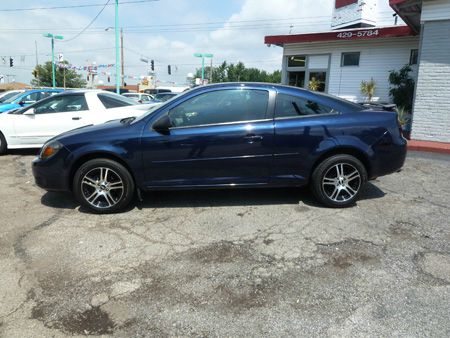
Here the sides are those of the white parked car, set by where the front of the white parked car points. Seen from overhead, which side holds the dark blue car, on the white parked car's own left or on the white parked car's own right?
on the white parked car's own left

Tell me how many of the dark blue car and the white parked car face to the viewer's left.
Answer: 2

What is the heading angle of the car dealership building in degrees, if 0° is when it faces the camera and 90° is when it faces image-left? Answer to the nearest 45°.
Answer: approximately 45°

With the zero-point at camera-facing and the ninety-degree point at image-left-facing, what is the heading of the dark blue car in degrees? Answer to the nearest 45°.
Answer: approximately 90°

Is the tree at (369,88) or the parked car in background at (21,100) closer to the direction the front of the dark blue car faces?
the parked car in background

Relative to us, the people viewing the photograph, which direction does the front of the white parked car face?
facing to the left of the viewer

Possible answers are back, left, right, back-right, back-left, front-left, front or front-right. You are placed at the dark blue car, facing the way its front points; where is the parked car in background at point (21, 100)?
front-right

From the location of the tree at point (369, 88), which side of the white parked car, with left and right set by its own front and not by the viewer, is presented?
back

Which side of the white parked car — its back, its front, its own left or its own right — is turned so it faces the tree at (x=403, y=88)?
back

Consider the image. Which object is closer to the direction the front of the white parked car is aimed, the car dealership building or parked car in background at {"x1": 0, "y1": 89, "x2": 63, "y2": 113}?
the parked car in background

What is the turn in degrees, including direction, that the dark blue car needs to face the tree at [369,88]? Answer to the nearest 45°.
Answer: approximately 135° to its right

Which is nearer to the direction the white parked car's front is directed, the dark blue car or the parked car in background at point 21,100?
the parked car in background
